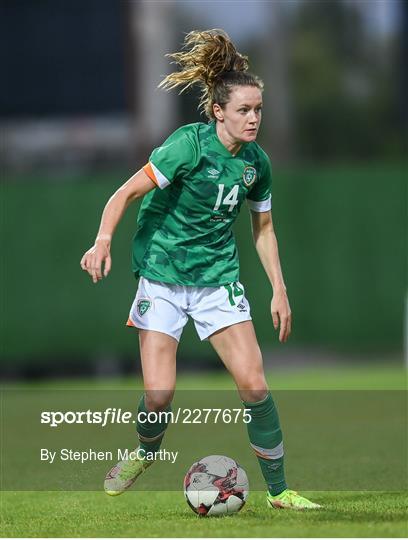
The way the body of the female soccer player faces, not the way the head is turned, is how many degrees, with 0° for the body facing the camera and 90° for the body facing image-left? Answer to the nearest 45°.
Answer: approximately 315°

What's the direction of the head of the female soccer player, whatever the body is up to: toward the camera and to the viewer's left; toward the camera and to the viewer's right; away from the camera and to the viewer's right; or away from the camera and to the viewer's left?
toward the camera and to the viewer's right
